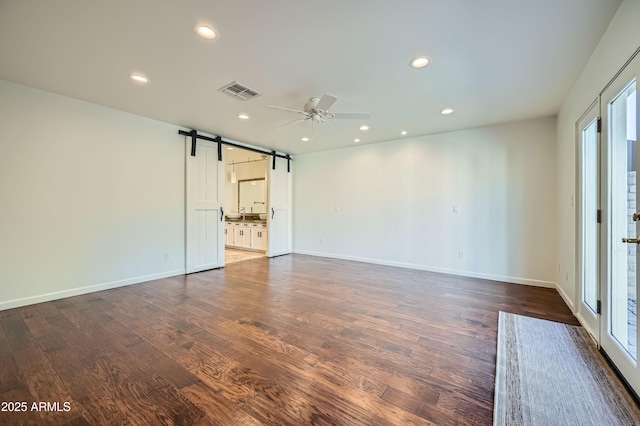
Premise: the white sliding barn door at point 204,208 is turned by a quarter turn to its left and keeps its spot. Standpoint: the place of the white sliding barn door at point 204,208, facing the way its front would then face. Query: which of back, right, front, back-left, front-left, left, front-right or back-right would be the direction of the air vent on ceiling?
back-right

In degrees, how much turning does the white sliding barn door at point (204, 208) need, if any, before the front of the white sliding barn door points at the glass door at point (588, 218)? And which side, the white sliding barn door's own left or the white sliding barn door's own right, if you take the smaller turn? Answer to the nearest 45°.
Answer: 0° — it already faces it

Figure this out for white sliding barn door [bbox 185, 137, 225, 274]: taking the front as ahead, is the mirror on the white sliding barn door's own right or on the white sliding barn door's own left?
on the white sliding barn door's own left

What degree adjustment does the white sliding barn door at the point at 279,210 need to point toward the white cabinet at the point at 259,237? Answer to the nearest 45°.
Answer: approximately 180°

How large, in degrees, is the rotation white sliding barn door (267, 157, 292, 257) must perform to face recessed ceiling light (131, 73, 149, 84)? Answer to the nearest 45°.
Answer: approximately 90° to its right

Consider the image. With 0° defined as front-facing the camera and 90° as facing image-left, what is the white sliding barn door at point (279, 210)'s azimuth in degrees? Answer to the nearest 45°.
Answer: approximately 315°

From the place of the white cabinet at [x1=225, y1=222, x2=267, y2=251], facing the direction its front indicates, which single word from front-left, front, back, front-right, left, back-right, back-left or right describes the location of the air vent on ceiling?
front-left

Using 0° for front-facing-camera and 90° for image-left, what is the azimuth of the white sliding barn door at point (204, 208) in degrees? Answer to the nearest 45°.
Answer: approximately 315°

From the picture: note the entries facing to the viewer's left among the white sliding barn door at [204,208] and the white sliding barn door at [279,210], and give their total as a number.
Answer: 0

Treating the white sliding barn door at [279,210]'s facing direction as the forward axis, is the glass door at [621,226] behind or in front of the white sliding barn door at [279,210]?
in front

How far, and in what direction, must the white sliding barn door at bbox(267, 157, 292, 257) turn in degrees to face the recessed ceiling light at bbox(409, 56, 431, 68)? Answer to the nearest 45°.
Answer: approximately 45° to its right

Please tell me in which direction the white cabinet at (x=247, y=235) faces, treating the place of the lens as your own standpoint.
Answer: facing the viewer and to the left of the viewer

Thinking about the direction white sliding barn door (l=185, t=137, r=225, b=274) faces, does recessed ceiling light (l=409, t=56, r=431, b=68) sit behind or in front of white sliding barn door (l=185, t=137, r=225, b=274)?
in front

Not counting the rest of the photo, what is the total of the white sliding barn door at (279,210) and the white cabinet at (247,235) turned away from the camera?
0
